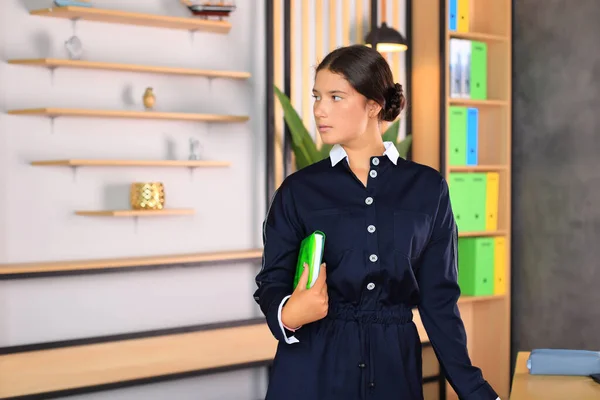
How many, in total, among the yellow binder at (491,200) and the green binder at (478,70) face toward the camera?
2

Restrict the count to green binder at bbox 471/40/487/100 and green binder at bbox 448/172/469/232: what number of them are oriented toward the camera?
2

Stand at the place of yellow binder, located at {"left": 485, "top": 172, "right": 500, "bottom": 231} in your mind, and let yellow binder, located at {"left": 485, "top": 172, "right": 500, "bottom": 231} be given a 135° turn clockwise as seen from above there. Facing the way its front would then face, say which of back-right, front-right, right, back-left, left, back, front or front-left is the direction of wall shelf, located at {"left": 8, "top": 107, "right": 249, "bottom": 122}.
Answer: left

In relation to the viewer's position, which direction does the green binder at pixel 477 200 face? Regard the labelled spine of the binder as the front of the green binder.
facing the viewer

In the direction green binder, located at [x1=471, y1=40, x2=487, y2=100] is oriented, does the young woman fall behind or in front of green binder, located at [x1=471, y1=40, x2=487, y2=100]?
in front

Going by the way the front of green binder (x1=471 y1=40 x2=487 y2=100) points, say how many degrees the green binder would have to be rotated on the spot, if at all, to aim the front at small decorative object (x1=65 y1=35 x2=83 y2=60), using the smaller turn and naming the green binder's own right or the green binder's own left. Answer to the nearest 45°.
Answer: approximately 45° to the green binder's own right

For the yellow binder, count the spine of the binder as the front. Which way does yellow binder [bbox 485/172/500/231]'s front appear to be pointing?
toward the camera

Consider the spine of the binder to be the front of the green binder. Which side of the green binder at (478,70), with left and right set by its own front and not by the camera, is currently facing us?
front
